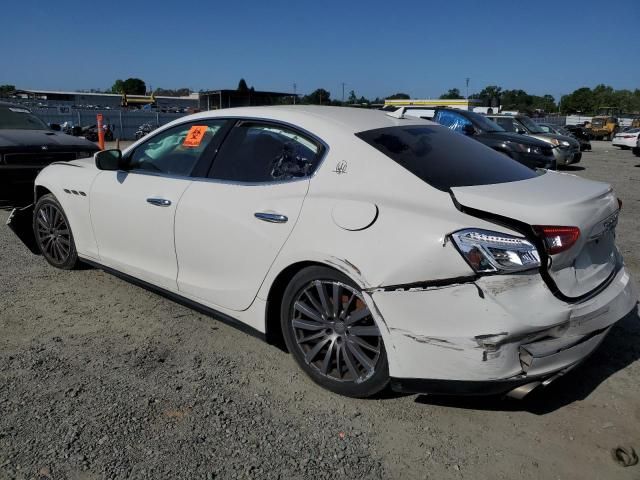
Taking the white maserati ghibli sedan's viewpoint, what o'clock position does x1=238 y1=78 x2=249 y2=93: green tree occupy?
The green tree is roughly at 1 o'clock from the white maserati ghibli sedan.

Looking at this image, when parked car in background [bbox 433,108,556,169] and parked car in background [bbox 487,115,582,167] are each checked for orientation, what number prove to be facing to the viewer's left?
0

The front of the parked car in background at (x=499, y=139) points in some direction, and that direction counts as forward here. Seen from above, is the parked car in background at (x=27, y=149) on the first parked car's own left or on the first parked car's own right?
on the first parked car's own right

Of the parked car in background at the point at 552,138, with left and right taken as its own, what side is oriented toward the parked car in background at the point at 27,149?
right

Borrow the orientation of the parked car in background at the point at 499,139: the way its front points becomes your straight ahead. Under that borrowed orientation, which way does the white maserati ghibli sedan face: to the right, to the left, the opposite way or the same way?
the opposite way

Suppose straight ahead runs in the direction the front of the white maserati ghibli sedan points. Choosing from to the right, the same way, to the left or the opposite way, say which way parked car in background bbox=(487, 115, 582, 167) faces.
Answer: the opposite way

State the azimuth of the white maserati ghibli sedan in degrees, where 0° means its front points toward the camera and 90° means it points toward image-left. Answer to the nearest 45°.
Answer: approximately 135°

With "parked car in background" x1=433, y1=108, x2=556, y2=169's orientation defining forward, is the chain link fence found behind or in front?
behind

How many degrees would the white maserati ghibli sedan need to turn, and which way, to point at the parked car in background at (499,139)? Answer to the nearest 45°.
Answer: approximately 45° to its right

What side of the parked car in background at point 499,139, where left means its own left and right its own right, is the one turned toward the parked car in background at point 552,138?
left
